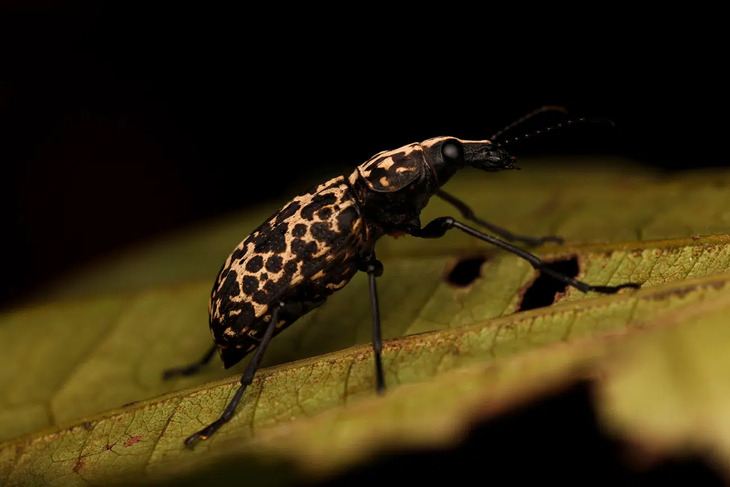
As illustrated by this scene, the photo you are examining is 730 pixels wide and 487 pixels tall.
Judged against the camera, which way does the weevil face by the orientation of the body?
to the viewer's right
